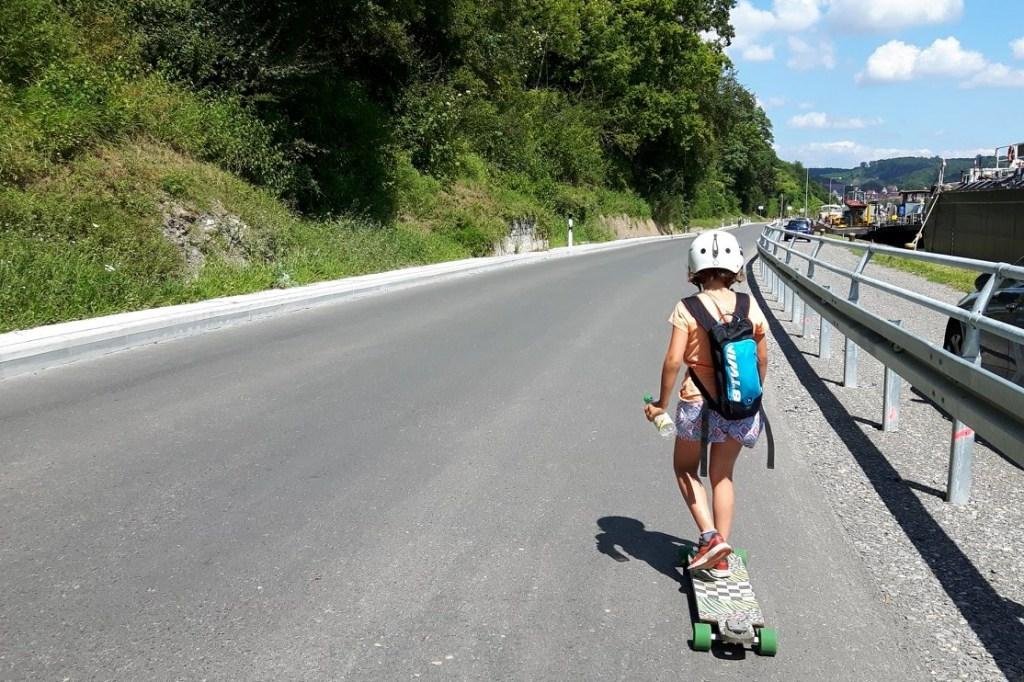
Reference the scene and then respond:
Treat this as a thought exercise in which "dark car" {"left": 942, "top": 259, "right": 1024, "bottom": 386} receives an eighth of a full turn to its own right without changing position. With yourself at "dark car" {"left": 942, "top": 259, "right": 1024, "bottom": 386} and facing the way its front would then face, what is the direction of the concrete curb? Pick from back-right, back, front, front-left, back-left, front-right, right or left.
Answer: left

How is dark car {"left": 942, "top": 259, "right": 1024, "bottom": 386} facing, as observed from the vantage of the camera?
facing away from the viewer and to the left of the viewer

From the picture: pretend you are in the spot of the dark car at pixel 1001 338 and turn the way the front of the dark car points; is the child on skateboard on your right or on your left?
on your left

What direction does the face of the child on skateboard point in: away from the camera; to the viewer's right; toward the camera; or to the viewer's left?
away from the camera

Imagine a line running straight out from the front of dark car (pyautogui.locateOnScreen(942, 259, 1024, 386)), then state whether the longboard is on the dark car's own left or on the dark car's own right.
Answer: on the dark car's own left
